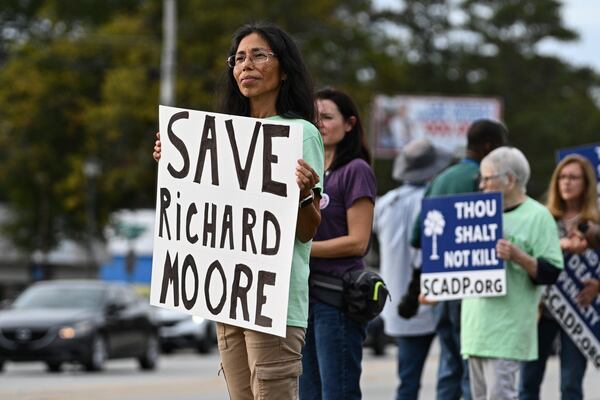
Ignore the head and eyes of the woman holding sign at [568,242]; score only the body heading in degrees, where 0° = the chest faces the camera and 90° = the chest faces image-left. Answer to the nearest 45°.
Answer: approximately 45°

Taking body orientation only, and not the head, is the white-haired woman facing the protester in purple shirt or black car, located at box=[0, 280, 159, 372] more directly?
the protester in purple shirt

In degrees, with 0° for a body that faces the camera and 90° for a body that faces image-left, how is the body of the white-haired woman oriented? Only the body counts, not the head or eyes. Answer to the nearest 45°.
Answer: approximately 45°

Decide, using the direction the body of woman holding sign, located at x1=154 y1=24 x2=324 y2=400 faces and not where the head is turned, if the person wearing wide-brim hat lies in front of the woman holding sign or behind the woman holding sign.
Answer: behind

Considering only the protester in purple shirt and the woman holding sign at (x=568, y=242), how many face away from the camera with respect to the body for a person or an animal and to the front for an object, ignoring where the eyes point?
0

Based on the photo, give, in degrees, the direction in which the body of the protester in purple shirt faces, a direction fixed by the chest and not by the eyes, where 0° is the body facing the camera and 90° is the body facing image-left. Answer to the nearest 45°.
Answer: approximately 45°
